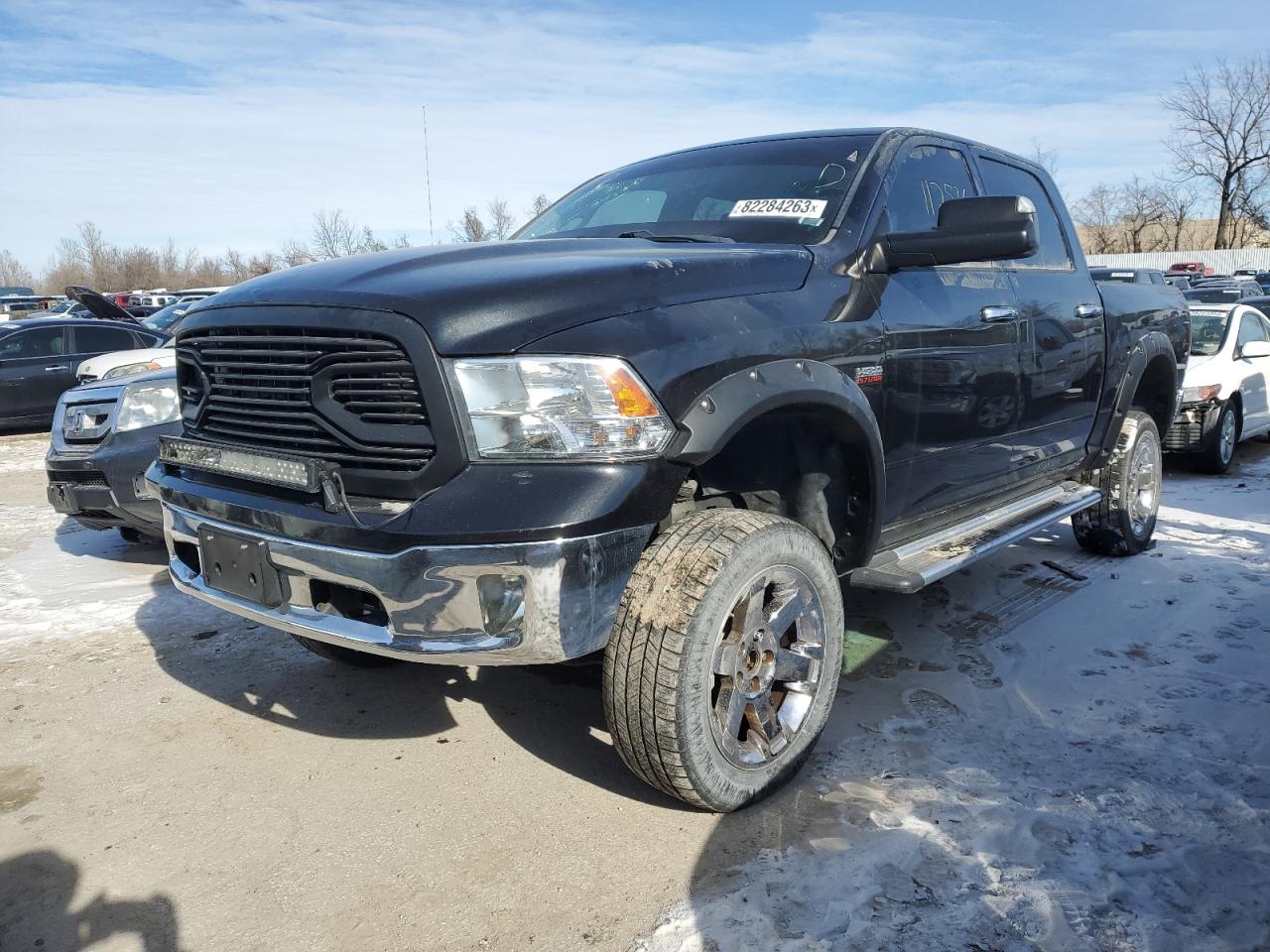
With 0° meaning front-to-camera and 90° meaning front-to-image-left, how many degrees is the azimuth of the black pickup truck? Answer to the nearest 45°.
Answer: approximately 45°

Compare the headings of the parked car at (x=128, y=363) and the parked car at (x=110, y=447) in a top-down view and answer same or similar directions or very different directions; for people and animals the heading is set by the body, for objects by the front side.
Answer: same or similar directions

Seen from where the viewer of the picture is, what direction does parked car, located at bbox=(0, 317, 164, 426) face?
facing to the left of the viewer

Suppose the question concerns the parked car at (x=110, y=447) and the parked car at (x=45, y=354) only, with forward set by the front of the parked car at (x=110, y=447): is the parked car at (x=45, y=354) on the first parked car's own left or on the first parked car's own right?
on the first parked car's own right

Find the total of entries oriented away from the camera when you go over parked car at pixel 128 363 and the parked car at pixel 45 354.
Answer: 0

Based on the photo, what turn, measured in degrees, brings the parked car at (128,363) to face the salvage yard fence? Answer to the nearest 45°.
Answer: approximately 180°

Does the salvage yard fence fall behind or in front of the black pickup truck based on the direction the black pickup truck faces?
behind

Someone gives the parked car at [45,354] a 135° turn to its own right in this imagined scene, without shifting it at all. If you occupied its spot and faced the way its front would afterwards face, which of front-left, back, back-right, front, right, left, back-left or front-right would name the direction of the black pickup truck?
back-right

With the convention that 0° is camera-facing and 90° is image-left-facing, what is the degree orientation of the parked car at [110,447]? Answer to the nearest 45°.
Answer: approximately 45°

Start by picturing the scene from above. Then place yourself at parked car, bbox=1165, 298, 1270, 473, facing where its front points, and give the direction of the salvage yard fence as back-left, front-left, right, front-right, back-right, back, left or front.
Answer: back-right

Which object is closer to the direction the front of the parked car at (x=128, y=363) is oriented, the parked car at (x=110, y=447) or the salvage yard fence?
the parked car

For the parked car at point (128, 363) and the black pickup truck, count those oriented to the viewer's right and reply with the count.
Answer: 0

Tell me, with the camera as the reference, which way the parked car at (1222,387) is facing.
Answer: facing the viewer and to the left of the viewer

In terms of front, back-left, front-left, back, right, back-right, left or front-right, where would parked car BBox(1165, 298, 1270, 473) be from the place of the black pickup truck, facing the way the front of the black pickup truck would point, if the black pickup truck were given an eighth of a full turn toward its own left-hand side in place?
back-left
